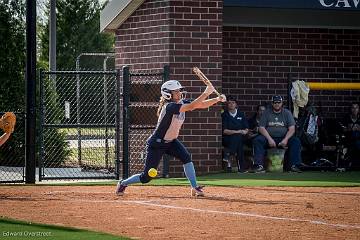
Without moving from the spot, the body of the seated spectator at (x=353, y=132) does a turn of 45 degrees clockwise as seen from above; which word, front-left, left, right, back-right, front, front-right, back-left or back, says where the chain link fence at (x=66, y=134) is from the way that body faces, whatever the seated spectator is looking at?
front-right

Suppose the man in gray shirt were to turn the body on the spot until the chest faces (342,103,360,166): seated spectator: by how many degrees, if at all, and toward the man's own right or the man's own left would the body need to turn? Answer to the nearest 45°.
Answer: approximately 135° to the man's own left

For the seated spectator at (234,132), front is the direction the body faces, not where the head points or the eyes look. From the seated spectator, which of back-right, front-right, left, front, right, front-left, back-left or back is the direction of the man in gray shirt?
left

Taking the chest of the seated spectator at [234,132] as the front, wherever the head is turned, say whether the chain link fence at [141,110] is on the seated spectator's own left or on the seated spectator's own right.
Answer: on the seated spectator's own right

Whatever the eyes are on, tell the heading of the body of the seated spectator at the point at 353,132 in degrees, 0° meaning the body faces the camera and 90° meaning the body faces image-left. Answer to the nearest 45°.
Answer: approximately 0°

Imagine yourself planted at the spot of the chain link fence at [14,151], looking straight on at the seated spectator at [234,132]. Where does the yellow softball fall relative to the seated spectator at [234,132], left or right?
right

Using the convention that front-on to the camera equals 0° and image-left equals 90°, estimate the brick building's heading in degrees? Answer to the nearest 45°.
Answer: approximately 0°

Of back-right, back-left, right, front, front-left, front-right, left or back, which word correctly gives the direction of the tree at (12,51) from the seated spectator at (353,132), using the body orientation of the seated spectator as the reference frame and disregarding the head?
right
